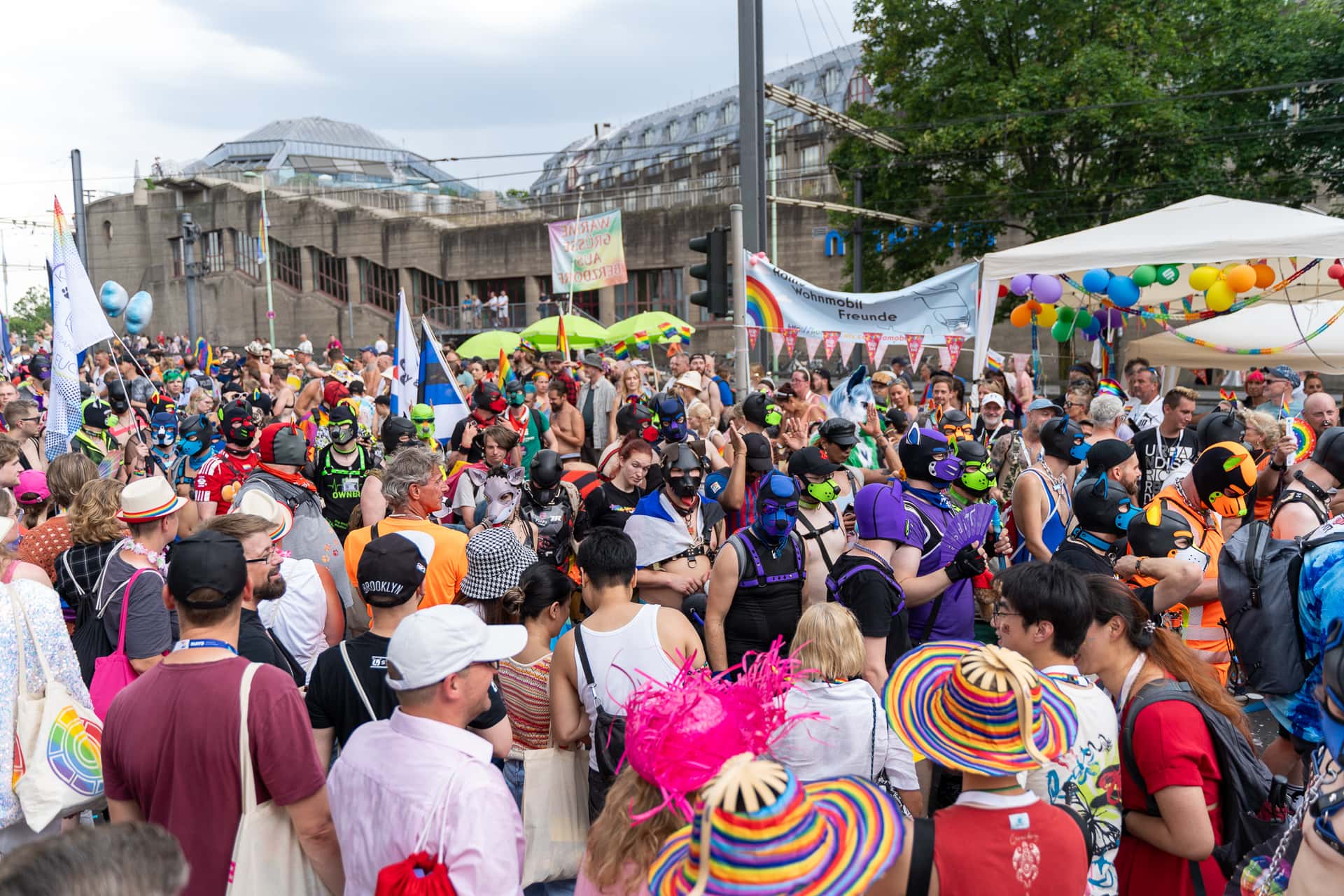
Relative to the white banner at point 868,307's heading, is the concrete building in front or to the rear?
to the rear

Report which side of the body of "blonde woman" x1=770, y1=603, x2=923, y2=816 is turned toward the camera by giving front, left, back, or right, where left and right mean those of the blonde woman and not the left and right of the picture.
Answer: back

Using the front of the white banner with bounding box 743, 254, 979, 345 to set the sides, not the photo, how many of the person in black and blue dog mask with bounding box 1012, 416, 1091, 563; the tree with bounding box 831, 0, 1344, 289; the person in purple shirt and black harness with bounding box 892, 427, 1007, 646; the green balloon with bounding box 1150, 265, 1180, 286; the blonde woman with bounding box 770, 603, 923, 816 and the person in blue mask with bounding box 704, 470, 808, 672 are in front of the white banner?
4

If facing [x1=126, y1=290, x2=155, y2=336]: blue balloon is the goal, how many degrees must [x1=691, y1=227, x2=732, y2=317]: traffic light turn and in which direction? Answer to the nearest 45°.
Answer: approximately 45° to its right

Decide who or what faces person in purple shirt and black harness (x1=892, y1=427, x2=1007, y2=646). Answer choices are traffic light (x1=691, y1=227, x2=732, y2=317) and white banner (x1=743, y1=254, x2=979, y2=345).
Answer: the white banner

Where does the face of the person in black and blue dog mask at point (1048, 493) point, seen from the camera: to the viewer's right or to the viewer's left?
to the viewer's right

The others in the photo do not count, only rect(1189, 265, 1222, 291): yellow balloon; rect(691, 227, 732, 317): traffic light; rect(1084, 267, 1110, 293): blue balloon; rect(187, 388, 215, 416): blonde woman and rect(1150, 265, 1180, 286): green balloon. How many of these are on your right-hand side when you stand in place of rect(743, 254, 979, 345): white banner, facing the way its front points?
2

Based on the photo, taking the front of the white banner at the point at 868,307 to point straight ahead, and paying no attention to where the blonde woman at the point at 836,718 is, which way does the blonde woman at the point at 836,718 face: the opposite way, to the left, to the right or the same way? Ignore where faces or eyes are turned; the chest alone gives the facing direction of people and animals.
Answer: the opposite way

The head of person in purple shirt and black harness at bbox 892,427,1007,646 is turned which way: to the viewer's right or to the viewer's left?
to the viewer's right

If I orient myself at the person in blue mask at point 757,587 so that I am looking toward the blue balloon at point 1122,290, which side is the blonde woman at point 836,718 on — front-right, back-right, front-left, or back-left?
back-right

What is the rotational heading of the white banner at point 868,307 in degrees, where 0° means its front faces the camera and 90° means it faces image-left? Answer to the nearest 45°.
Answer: approximately 0°

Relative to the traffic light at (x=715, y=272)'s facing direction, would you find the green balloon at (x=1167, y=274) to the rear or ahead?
to the rear
